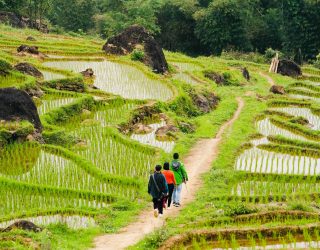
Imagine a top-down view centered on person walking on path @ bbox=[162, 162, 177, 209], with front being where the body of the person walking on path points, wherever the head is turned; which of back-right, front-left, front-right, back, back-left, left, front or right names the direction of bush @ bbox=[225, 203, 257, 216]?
right

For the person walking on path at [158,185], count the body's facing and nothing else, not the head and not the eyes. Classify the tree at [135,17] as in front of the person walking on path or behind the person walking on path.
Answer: in front

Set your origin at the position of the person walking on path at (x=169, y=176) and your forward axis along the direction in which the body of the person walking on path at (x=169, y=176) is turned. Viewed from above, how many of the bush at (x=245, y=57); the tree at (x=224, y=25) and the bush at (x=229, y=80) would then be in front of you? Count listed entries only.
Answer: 3

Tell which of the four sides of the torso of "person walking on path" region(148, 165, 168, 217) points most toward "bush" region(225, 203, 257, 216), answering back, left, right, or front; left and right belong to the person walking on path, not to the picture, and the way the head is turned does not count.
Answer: right

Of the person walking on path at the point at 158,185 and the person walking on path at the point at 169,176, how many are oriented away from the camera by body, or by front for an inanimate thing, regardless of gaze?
2

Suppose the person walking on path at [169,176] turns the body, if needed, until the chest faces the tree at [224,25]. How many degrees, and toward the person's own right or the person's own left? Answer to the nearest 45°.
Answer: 0° — they already face it

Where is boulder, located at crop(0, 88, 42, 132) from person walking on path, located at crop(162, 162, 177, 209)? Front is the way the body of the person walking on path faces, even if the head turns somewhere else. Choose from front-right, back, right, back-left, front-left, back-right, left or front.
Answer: front-left

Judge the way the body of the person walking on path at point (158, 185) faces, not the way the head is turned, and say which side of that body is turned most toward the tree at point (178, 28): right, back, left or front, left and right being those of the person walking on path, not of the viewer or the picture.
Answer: front

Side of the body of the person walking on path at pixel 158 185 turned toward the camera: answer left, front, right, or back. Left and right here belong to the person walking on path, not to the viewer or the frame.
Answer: back

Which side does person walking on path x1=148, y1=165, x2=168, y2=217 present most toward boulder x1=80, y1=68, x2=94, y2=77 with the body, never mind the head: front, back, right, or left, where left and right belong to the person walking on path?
front

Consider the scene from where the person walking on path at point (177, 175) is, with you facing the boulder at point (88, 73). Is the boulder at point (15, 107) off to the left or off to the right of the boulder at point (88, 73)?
left

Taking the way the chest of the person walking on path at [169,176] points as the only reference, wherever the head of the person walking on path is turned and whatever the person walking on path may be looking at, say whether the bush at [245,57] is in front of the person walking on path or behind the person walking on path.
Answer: in front

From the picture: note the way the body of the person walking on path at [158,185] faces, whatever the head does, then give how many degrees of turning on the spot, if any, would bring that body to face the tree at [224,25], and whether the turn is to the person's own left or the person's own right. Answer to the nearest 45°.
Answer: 0° — they already face it

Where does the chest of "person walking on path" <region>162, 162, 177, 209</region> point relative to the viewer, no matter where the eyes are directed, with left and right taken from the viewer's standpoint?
facing away from the viewer
